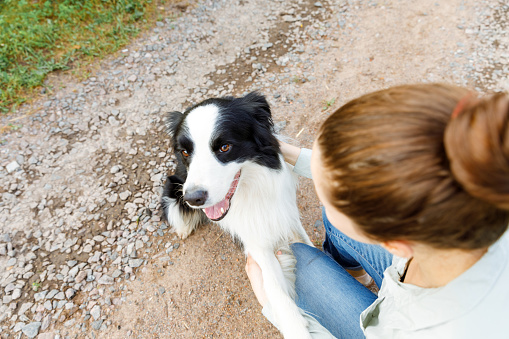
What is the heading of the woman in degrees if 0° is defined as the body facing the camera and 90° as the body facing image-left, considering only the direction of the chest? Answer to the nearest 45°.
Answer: approximately 135°

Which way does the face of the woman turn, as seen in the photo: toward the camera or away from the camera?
away from the camera

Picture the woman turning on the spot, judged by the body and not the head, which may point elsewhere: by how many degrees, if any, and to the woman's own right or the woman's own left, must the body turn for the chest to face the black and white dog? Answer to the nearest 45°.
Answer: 0° — they already face it
